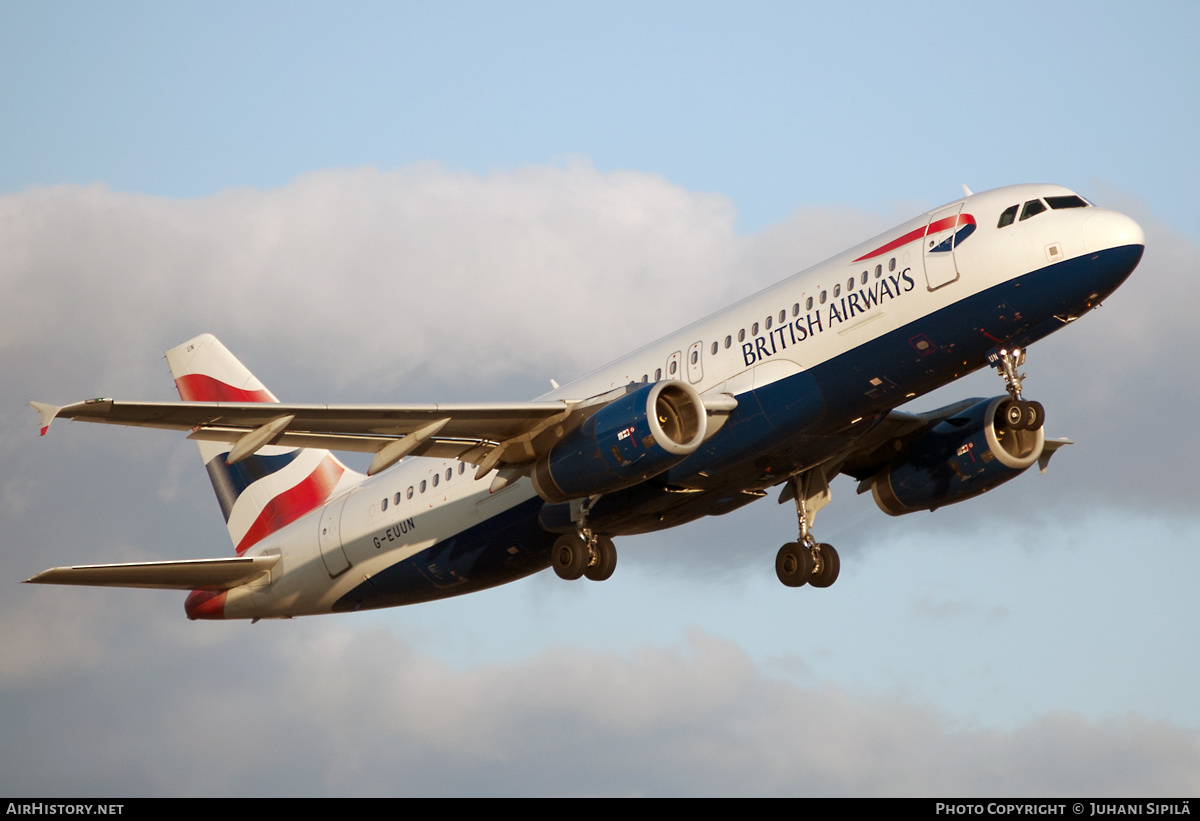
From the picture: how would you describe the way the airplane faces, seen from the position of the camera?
facing the viewer and to the right of the viewer
